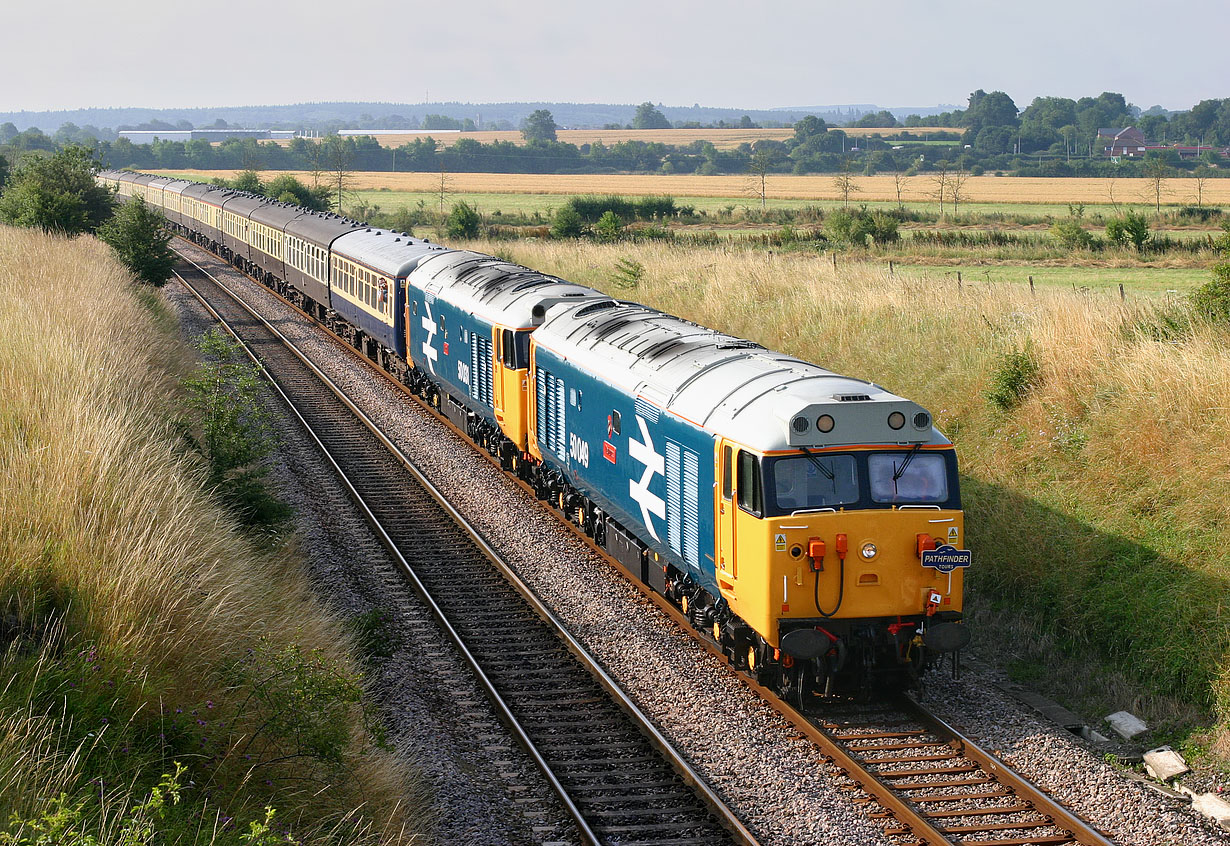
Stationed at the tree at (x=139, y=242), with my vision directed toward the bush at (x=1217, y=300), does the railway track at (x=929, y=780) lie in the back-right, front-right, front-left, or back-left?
front-right

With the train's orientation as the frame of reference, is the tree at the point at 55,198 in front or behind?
behind

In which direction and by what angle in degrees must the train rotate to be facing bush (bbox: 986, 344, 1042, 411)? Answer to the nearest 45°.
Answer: approximately 90° to its left

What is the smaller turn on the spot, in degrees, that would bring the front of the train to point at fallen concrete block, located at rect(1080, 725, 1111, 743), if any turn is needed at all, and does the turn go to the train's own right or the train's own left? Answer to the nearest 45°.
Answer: approximately 45° to the train's own left

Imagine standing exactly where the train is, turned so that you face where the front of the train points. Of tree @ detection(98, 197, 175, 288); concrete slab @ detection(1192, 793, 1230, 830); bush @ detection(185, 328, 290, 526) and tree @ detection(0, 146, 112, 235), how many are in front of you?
1

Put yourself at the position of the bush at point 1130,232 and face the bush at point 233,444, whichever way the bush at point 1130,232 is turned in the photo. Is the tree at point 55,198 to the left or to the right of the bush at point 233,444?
right

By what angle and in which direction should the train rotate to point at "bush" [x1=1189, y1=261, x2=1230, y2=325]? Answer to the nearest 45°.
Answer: approximately 90° to its left

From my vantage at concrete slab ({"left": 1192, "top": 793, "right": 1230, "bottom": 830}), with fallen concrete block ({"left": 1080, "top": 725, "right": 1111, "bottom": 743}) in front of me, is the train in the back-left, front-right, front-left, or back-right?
front-left

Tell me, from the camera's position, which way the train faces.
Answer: facing the viewer and to the right of the viewer

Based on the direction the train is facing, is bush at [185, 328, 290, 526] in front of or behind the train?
behind

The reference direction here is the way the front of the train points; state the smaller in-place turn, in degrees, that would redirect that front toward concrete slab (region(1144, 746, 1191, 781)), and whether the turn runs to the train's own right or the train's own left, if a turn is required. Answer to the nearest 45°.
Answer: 0° — it already faces it
